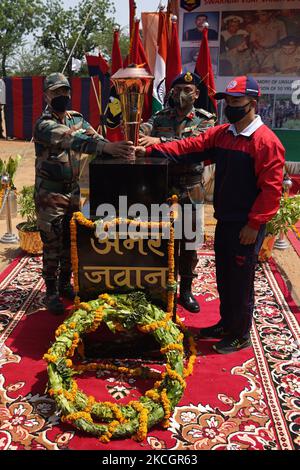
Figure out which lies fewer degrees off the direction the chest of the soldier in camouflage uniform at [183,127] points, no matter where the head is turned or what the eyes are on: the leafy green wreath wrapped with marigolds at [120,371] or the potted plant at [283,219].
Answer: the leafy green wreath wrapped with marigolds

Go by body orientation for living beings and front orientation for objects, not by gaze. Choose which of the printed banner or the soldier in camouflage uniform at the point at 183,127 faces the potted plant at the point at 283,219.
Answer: the printed banner

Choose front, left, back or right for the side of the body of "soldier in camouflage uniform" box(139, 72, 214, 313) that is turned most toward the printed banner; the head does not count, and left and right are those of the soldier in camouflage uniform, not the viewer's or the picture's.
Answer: back

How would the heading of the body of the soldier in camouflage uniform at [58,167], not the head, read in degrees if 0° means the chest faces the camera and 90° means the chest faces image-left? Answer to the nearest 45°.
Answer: approximately 315°

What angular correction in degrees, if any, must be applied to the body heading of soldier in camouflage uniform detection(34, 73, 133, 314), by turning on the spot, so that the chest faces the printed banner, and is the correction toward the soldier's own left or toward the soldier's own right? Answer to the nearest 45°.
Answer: approximately 90° to the soldier's own left

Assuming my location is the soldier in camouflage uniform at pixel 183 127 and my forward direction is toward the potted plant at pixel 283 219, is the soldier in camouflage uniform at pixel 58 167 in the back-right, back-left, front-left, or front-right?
back-left

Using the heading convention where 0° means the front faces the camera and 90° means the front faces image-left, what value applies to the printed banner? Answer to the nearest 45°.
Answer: approximately 0°

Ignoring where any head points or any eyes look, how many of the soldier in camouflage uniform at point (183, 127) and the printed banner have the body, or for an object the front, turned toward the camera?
2
